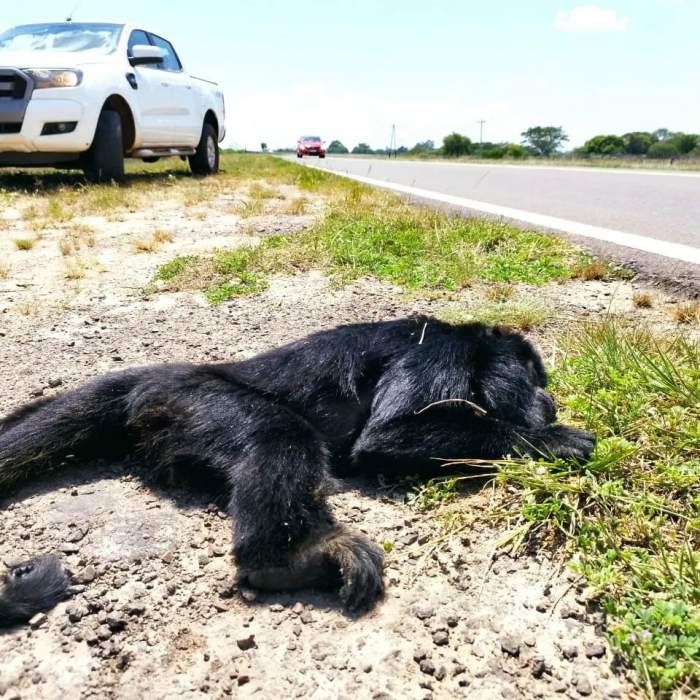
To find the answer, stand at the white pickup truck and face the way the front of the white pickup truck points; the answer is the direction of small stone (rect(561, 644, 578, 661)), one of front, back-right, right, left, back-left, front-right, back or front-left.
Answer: front-left

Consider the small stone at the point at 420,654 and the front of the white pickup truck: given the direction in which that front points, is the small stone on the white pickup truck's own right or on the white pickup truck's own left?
on the white pickup truck's own left

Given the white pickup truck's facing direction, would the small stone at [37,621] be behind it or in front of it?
in front

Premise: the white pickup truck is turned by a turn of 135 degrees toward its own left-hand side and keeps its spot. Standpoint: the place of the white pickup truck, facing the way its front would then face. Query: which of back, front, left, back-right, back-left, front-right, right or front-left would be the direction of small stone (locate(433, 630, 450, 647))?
right

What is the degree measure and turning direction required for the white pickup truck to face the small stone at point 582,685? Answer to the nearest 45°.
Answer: approximately 45° to its left

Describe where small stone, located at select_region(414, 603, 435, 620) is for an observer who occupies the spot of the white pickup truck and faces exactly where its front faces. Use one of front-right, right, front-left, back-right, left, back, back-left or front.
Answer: front-left

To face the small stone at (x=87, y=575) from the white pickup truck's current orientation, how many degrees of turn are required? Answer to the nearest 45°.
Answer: approximately 45° to its left

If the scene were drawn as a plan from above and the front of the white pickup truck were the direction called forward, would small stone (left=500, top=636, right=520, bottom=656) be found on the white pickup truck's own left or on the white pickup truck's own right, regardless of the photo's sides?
on the white pickup truck's own left

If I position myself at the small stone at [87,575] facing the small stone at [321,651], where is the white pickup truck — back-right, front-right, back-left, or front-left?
back-left

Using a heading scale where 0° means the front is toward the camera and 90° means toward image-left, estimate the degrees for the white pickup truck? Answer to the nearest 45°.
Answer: approximately 45°

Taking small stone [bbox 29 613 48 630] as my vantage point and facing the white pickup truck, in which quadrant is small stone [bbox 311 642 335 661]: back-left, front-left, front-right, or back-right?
back-right

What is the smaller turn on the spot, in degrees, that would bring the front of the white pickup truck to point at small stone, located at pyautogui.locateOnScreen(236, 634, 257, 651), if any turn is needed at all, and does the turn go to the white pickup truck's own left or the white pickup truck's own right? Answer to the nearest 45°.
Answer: approximately 45° to the white pickup truck's own left

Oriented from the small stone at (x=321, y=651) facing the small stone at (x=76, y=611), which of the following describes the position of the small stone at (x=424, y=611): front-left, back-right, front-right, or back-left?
back-right

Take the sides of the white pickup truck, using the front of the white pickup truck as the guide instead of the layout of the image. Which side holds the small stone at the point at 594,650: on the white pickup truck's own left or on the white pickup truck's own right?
on the white pickup truck's own left
